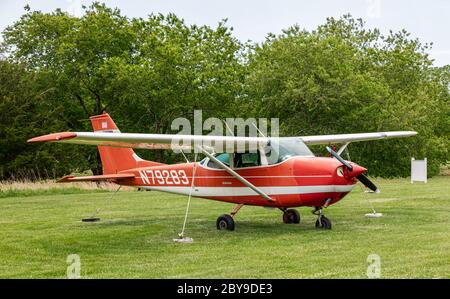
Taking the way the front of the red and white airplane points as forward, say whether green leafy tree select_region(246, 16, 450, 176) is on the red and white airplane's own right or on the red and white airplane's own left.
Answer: on the red and white airplane's own left

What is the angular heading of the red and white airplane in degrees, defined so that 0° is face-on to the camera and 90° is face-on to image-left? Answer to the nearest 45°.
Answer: approximately 315°
